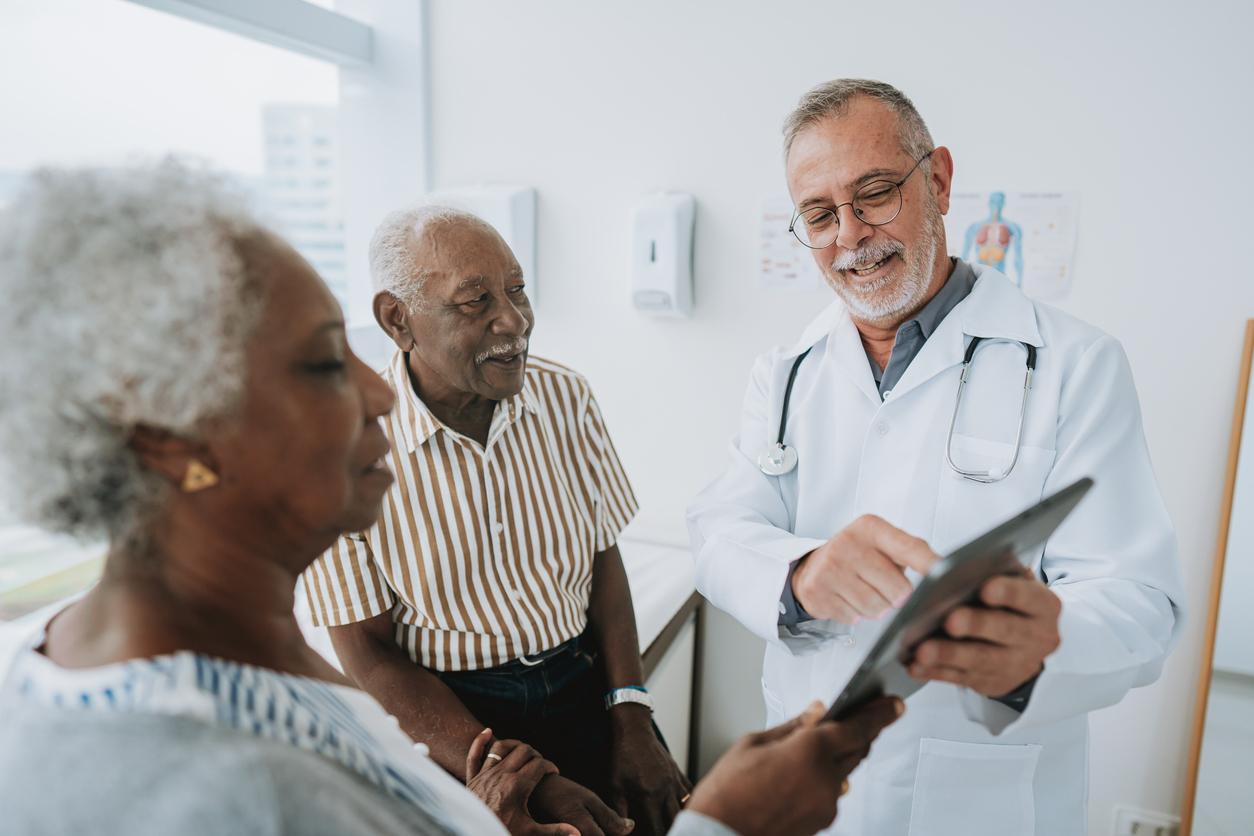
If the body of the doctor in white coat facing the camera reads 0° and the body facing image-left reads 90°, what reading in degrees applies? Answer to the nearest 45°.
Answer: approximately 45°

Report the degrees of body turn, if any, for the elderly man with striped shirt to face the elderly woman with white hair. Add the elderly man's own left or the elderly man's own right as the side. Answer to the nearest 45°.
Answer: approximately 45° to the elderly man's own right

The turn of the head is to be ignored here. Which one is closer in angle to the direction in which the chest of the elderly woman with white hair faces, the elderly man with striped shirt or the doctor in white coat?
the doctor in white coat

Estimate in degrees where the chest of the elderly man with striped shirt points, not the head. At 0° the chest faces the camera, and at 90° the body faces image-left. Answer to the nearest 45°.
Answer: approximately 315°

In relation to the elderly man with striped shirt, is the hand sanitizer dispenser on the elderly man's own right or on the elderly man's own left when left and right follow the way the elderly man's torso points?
on the elderly man's own left

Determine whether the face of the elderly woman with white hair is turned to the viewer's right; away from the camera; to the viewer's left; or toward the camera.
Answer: to the viewer's right

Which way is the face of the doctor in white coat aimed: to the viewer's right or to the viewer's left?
to the viewer's left

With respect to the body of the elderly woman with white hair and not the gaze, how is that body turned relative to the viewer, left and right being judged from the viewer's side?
facing to the right of the viewer

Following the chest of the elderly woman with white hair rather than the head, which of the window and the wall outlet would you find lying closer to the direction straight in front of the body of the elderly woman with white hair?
the wall outlet
